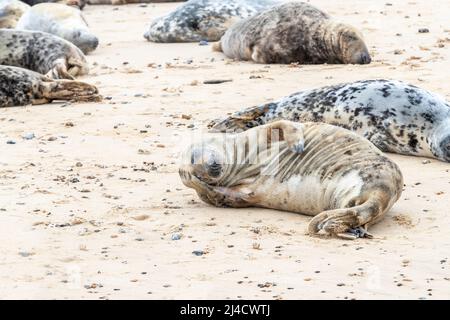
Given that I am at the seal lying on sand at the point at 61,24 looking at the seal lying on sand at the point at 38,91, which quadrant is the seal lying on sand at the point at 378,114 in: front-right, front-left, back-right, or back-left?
front-left

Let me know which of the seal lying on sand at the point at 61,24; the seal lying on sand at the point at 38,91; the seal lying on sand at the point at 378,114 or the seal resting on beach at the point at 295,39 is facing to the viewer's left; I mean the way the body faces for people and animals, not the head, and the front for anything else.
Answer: the seal lying on sand at the point at 38,91

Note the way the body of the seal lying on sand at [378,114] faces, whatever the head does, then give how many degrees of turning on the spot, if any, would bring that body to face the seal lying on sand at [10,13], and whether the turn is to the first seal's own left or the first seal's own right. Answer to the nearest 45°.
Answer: approximately 135° to the first seal's own left

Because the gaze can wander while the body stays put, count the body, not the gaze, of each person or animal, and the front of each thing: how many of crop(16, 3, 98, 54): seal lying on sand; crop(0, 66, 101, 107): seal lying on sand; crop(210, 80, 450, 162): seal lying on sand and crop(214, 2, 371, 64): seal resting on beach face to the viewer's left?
1

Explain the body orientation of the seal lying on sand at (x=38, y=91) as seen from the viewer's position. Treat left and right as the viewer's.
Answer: facing to the left of the viewer

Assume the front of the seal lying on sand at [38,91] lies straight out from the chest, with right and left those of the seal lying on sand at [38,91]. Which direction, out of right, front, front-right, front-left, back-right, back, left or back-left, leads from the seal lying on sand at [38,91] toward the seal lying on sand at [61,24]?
right

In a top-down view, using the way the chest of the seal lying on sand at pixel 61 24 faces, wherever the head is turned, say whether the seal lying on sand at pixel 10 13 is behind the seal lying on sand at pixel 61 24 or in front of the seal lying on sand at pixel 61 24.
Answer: behind
